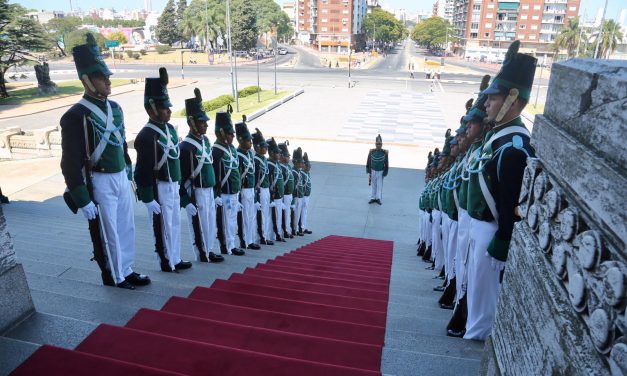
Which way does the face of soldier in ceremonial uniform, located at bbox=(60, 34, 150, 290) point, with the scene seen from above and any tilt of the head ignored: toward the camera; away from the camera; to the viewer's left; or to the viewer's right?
to the viewer's right

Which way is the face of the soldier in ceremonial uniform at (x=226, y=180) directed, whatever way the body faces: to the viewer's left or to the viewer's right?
to the viewer's right

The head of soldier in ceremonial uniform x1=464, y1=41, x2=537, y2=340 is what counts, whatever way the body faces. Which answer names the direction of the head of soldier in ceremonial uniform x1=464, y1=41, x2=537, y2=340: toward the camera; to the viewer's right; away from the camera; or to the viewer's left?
to the viewer's left

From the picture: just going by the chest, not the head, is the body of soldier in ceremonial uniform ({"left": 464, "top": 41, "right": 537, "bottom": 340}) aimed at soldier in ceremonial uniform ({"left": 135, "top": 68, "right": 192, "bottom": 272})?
yes

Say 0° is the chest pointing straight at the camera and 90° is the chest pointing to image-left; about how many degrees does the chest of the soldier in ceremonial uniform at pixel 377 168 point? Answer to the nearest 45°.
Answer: approximately 0°

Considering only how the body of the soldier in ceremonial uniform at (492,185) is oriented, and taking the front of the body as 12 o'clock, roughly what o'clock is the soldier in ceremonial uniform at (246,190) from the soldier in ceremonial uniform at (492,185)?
the soldier in ceremonial uniform at (246,190) is roughly at 1 o'clock from the soldier in ceremonial uniform at (492,185).

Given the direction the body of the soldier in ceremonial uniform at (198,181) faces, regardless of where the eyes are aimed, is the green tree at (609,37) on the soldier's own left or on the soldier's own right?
on the soldier's own left

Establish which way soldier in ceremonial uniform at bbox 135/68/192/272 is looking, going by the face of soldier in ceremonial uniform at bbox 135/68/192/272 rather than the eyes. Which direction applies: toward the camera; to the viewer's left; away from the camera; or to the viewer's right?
to the viewer's right

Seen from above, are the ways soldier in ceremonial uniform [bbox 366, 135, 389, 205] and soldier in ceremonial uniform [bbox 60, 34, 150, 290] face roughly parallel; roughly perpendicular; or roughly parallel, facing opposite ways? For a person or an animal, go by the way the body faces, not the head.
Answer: roughly perpendicular

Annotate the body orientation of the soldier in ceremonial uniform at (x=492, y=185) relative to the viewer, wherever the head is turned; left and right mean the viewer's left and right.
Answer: facing to the left of the viewer

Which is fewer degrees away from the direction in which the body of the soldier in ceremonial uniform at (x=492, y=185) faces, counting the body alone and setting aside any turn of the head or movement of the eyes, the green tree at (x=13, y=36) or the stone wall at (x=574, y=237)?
the green tree

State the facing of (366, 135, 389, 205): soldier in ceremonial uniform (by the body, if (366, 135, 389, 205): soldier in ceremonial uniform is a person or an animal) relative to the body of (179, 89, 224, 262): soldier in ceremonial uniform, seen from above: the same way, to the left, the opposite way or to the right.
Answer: to the right

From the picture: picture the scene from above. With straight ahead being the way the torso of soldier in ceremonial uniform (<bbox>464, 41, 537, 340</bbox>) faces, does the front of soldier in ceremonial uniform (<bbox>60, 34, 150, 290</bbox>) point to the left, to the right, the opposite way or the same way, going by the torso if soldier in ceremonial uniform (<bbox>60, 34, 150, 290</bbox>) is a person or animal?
the opposite way

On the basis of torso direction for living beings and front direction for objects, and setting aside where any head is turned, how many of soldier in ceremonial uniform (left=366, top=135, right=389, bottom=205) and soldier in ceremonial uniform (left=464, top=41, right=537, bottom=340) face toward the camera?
1

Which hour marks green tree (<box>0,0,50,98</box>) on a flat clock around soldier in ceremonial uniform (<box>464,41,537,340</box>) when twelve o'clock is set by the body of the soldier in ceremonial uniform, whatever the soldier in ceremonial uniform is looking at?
The green tree is roughly at 1 o'clock from the soldier in ceremonial uniform.

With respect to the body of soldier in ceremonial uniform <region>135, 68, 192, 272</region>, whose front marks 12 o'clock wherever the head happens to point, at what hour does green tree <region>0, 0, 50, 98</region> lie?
The green tree is roughly at 7 o'clock from the soldier in ceremonial uniform.
